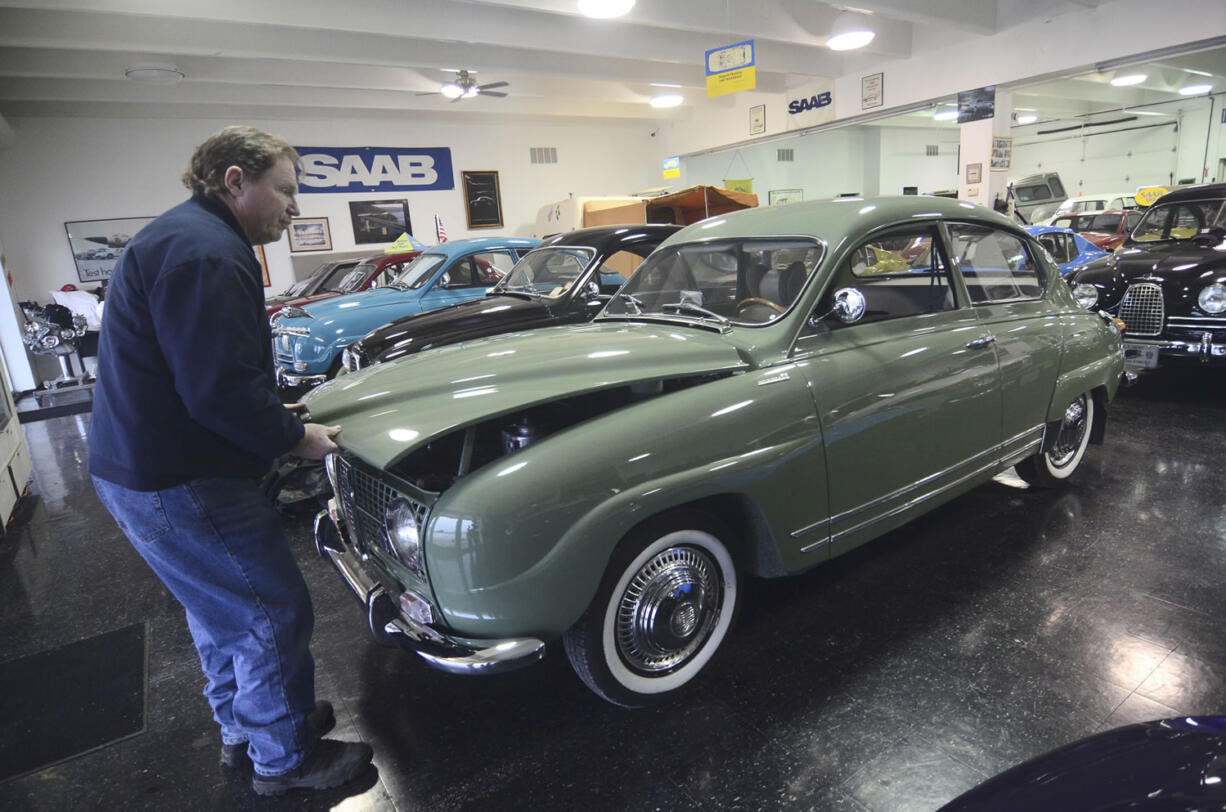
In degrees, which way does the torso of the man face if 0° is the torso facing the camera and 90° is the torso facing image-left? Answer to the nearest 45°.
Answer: approximately 270°

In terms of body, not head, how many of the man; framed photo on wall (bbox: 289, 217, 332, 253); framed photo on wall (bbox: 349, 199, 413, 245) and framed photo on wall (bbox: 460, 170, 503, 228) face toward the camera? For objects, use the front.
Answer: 3

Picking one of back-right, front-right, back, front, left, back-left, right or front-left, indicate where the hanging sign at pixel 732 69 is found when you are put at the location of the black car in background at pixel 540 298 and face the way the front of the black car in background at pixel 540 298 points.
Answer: back

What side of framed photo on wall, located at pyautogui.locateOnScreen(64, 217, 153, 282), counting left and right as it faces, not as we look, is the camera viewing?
front

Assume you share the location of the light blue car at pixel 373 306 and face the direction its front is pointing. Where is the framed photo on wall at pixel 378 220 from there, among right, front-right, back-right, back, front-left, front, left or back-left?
back-right

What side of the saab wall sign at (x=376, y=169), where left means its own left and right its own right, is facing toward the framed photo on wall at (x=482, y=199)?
left

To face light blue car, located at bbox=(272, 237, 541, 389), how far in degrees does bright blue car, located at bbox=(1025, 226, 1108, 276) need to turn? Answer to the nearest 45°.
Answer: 0° — it already faces it

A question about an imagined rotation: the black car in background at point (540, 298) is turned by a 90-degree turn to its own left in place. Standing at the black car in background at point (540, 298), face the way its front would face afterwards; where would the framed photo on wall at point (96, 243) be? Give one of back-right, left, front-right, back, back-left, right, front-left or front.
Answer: back

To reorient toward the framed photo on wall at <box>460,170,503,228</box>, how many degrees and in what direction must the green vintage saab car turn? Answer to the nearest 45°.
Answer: approximately 135° to its right

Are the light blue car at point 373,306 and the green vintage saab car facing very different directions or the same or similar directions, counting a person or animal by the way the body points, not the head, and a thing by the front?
same or similar directions

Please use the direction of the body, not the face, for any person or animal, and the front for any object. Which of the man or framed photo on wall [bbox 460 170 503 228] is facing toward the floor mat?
the framed photo on wall

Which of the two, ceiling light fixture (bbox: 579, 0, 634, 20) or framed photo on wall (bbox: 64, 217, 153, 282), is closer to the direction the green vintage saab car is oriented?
the framed photo on wall

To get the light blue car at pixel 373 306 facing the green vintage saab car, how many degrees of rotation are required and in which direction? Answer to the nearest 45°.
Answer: approximately 45° to its left

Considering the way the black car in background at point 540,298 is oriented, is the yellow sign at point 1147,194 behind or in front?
behind

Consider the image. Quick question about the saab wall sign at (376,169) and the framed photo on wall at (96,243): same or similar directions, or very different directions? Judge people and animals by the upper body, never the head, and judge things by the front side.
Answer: same or similar directions

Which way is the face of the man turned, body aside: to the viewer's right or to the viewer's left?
to the viewer's right

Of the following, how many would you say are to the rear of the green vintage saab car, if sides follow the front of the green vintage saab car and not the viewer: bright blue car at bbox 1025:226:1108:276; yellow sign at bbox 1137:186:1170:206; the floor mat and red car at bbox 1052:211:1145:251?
3

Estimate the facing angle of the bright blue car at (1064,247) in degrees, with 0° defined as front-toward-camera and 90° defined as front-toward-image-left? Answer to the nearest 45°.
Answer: approximately 45°

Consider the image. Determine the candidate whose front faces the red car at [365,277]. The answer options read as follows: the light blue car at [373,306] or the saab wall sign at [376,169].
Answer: the saab wall sign

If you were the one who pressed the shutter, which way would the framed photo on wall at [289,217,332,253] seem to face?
facing the viewer

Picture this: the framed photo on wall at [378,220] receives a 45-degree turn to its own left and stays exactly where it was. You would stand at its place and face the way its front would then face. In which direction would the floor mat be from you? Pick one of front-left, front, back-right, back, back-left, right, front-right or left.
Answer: front-right
